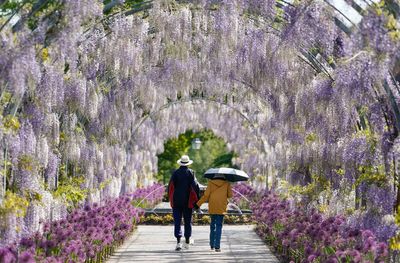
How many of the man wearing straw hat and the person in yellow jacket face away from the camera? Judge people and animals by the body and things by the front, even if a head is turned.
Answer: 2

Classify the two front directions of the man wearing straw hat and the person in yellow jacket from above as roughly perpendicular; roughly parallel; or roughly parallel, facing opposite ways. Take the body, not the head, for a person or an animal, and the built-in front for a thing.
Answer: roughly parallel

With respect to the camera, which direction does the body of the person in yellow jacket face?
away from the camera

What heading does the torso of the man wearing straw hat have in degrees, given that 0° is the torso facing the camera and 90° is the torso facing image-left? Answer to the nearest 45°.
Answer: approximately 180°

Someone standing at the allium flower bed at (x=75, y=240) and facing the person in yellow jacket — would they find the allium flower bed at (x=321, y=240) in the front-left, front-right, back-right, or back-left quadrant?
front-right
